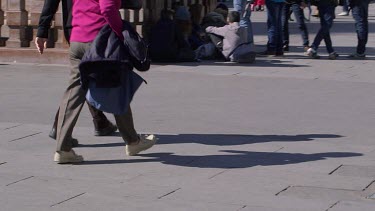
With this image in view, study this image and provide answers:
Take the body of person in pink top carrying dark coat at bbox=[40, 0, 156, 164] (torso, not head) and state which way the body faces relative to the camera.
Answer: to the viewer's right

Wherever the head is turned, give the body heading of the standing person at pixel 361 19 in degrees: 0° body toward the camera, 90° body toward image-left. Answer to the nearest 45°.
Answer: approximately 90°

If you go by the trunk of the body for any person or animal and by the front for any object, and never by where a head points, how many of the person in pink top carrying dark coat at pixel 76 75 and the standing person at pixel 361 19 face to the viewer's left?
1

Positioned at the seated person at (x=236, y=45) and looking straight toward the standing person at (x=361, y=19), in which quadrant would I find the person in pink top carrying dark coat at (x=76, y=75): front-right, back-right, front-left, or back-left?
back-right
